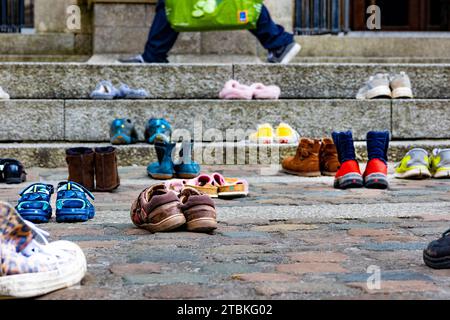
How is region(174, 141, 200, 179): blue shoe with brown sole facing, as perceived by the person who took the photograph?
facing the viewer

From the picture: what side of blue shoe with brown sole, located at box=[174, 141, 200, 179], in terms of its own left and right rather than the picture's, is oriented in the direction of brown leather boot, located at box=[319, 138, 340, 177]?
left

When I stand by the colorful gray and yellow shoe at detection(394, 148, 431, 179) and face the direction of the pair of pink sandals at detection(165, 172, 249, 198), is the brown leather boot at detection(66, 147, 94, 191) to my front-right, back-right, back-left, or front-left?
front-right

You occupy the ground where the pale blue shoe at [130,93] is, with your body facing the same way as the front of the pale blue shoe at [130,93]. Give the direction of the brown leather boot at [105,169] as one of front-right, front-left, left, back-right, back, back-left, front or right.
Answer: right

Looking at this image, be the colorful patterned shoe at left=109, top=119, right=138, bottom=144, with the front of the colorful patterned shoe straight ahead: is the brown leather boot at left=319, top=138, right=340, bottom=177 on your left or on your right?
on your left
